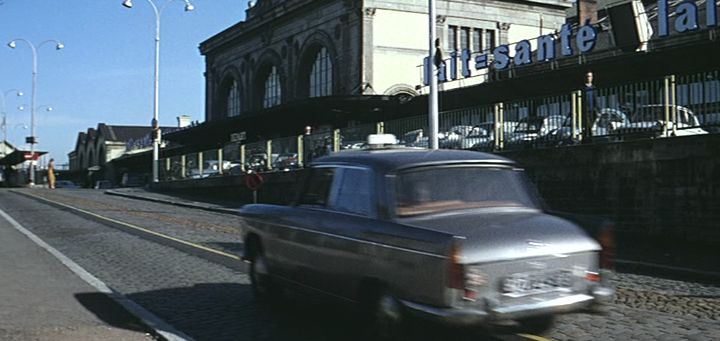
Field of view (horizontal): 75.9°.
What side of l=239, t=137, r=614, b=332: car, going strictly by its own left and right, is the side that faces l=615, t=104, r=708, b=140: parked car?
right

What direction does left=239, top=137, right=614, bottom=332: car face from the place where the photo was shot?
facing away from the viewer and to the left of the viewer

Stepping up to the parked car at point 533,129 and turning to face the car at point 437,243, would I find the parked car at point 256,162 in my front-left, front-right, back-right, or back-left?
back-right
